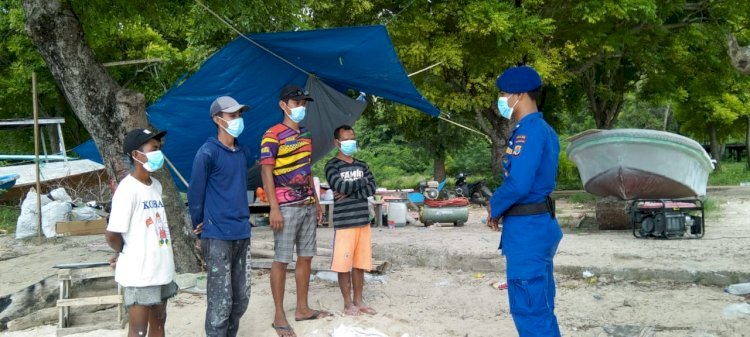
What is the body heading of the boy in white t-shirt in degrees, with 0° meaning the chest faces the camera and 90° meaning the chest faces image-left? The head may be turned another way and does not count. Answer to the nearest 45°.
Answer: approximately 315°

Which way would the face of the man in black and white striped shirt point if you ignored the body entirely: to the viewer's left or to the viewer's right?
to the viewer's right

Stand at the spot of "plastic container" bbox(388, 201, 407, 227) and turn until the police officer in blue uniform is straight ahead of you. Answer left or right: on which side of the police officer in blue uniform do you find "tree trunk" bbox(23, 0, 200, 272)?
right

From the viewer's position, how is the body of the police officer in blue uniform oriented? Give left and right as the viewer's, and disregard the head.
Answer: facing to the left of the viewer

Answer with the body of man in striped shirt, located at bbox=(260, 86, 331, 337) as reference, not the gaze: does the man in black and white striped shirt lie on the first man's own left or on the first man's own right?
on the first man's own left

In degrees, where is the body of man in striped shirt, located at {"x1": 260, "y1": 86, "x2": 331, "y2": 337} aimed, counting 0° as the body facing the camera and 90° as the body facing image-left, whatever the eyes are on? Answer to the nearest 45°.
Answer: approximately 315°

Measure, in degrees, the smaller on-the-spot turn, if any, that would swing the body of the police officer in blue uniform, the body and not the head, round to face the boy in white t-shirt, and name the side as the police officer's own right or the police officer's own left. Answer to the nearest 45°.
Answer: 0° — they already face them

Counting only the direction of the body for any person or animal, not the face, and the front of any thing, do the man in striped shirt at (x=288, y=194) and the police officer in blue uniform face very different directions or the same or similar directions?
very different directions

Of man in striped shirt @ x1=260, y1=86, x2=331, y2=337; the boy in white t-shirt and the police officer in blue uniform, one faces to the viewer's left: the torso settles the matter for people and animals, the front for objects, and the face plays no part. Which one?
the police officer in blue uniform

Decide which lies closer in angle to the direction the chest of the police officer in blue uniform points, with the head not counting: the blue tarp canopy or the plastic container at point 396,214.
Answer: the blue tarp canopy

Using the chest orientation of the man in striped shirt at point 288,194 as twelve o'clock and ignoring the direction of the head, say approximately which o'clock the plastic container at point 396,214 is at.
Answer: The plastic container is roughly at 8 o'clock from the man in striped shirt.

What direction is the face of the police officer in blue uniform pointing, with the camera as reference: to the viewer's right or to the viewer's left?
to the viewer's left

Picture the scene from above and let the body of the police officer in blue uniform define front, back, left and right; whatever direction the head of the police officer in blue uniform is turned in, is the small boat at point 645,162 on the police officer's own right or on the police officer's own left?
on the police officer's own right
